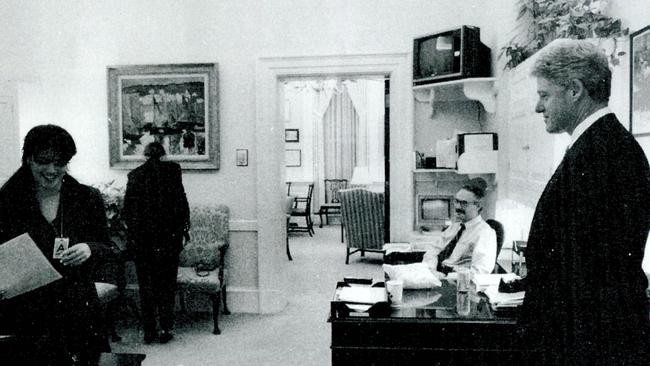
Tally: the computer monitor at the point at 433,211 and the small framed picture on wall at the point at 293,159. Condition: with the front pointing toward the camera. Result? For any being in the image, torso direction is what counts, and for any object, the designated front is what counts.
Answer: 2

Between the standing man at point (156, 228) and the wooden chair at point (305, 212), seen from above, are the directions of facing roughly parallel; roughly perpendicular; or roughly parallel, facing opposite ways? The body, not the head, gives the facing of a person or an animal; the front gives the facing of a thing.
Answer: roughly perpendicular

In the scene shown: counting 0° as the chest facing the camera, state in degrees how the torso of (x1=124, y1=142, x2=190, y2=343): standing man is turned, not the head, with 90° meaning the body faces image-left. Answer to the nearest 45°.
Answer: approximately 180°

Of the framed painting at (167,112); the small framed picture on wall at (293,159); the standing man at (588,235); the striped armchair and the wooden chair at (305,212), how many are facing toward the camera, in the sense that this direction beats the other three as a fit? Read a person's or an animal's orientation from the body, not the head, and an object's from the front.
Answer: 2

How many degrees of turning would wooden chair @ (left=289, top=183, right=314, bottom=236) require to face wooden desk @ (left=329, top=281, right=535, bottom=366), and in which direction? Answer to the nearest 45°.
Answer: approximately 90° to its left

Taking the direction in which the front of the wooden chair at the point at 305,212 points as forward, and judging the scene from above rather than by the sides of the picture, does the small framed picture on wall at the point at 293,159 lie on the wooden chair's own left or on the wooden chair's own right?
on the wooden chair's own right

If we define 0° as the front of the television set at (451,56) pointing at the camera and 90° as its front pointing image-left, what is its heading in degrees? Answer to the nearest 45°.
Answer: approximately 45°

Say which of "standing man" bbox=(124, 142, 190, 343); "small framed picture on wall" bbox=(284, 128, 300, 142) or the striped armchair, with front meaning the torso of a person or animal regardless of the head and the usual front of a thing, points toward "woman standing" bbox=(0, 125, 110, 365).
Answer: the small framed picture on wall

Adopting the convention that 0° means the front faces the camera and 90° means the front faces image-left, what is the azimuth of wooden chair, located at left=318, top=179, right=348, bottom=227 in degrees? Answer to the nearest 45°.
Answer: approximately 45°

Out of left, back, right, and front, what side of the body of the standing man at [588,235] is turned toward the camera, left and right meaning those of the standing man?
left
